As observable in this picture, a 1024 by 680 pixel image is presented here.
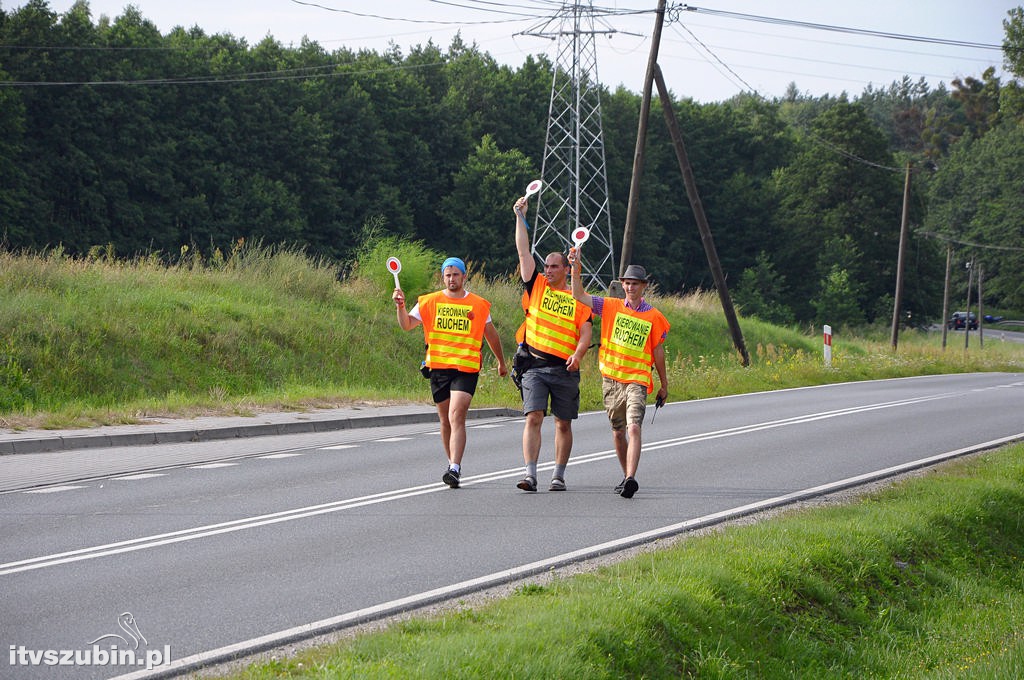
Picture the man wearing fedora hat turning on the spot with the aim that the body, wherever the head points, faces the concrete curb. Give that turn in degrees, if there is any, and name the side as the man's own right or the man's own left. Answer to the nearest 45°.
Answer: approximately 135° to the man's own right

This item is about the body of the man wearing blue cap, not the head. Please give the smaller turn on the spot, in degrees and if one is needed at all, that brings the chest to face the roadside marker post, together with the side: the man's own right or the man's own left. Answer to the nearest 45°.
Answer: approximately 135° to the man's own left

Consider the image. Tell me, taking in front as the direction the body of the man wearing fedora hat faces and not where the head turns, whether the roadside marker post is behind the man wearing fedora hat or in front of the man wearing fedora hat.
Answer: behind

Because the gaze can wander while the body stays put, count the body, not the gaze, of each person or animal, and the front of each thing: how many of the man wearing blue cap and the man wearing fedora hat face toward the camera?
2

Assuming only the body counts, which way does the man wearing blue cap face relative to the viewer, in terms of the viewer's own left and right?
facing the viewer

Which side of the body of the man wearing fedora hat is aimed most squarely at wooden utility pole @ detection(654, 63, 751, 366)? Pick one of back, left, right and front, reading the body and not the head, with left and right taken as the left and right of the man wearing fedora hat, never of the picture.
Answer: back
